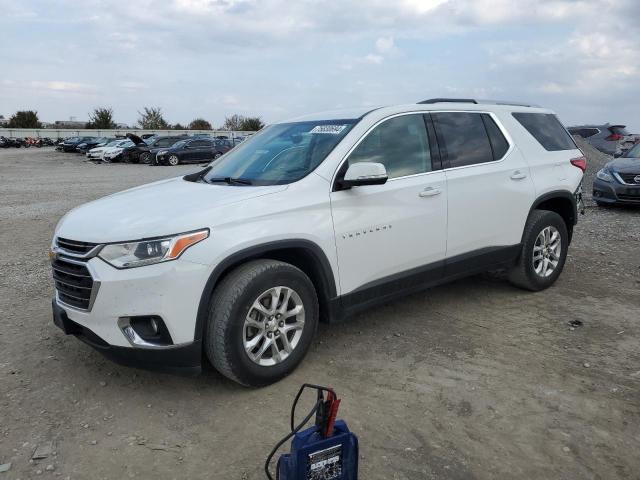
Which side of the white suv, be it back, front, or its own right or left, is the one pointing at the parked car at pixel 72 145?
right

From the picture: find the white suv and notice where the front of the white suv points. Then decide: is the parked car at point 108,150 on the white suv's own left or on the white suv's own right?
on the white suv's own right

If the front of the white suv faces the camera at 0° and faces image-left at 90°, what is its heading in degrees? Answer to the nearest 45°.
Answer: approximately 45°

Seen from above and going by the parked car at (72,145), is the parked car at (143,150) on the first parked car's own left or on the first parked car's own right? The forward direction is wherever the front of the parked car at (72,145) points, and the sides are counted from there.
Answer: on the first parked car's own left

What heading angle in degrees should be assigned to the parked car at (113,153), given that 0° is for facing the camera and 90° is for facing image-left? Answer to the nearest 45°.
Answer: approximately 45°

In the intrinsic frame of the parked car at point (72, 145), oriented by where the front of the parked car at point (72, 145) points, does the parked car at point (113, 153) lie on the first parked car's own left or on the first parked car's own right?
on the first parked car's own left

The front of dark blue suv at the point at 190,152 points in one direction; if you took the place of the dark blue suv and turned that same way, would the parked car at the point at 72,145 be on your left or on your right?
on your right

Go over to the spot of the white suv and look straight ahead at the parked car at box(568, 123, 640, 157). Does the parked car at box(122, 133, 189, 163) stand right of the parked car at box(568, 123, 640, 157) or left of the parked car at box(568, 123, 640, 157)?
left
